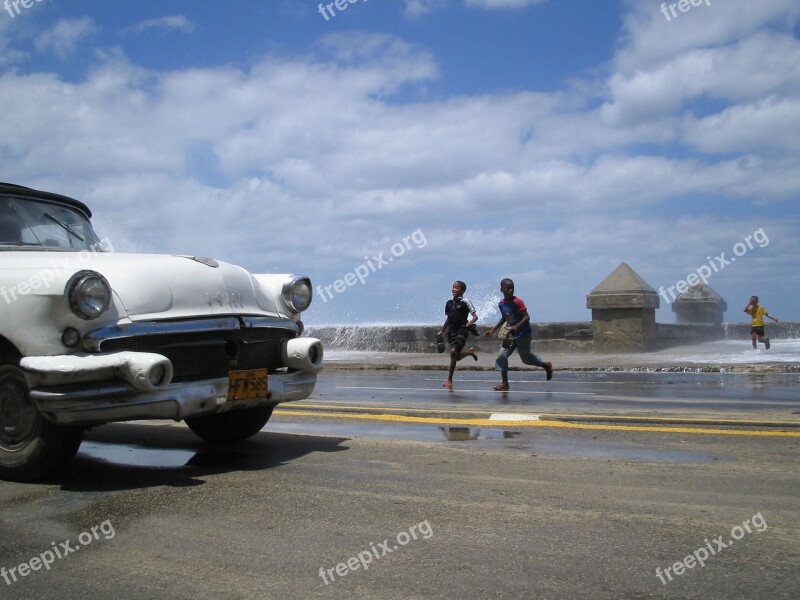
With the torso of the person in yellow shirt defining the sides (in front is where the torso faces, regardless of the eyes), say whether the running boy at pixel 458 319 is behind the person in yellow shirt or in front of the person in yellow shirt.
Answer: in front

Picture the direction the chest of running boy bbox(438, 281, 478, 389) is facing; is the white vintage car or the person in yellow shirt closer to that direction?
the white vintage car

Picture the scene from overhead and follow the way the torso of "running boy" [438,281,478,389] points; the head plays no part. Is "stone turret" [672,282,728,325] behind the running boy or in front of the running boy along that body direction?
behind

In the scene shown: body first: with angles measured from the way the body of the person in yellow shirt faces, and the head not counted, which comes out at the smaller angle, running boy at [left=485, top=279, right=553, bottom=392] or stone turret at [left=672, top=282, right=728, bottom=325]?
the running boy

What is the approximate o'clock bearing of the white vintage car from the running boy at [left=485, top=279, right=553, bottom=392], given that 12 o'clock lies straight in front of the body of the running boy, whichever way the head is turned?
The white vintage car is roughly at 11 o'clock from the running boy.

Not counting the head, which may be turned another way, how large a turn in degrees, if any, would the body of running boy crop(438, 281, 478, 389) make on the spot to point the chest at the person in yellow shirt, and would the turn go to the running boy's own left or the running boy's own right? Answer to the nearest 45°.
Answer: approximately 180°

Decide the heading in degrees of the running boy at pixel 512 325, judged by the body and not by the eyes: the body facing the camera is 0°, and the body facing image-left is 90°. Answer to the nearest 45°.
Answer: approximately 45°

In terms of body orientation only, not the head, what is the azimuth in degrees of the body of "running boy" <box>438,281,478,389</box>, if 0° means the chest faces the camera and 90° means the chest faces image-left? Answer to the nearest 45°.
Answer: approximately 45°

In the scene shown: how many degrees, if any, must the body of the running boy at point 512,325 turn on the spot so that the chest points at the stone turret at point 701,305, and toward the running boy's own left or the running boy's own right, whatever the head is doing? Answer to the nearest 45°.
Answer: approximately 135° to the running boy's own right

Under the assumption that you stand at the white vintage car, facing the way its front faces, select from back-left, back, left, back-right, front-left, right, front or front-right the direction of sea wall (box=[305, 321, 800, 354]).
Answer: left

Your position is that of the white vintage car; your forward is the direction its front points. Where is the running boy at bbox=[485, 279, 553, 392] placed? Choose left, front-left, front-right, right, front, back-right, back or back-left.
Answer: left
